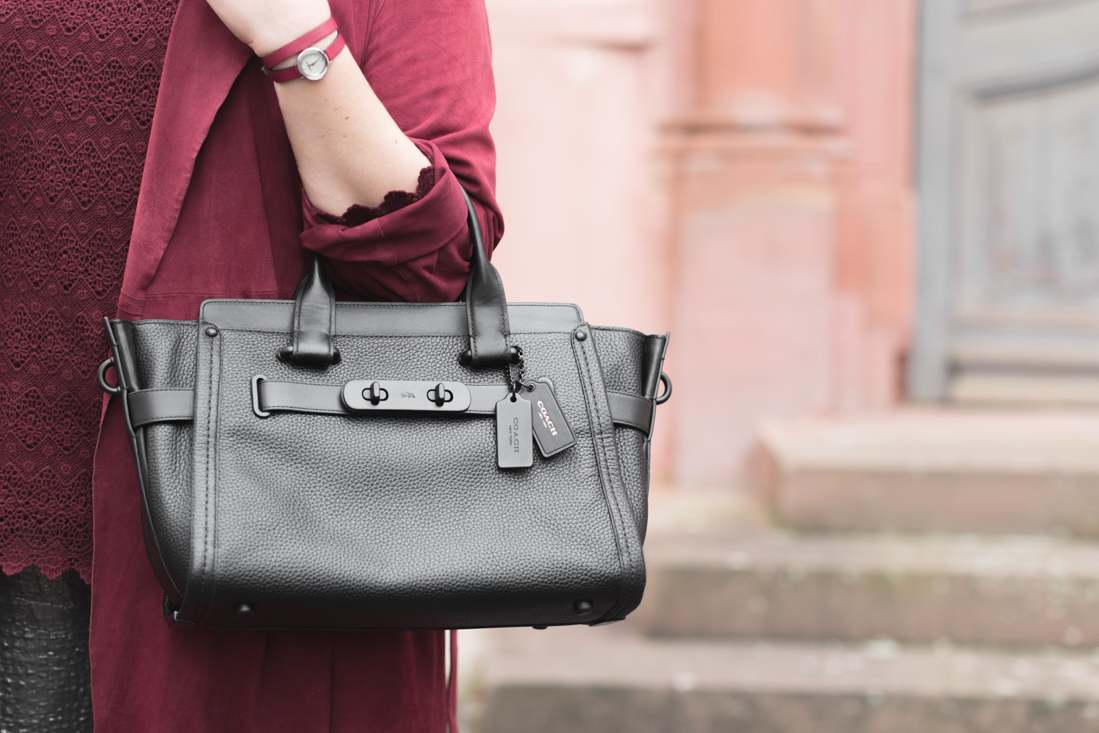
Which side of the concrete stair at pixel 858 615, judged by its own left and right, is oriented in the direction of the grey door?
back

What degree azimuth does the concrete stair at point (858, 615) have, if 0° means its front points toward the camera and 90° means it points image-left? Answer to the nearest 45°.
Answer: approximately 0°
